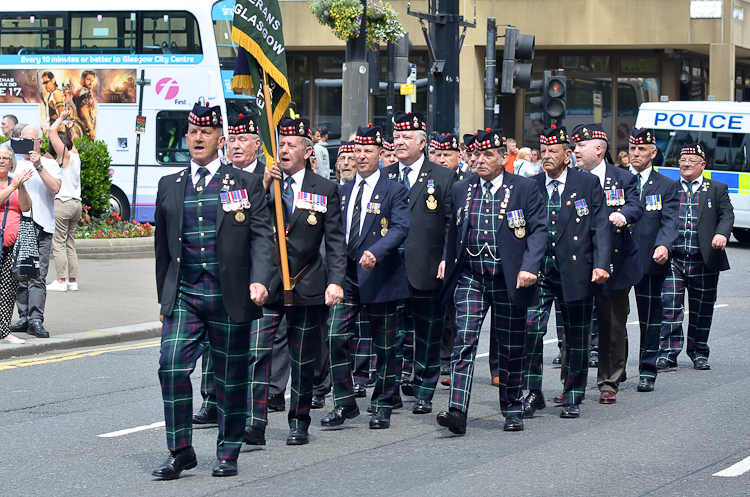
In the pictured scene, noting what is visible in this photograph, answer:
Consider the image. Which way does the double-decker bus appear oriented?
to the viewer's right

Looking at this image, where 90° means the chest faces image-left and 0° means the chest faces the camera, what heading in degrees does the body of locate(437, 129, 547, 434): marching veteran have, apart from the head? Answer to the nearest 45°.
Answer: approximately 45°

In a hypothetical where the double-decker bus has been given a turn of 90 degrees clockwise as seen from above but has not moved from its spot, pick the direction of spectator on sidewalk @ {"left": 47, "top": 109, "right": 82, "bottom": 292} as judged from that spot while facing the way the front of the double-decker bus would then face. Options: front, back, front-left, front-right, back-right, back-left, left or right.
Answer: front

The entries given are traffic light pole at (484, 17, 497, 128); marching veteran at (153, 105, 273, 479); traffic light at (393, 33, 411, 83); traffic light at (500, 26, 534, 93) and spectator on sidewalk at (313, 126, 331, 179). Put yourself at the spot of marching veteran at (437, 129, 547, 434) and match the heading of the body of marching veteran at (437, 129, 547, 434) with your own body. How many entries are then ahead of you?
1

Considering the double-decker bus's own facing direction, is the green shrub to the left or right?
on its right

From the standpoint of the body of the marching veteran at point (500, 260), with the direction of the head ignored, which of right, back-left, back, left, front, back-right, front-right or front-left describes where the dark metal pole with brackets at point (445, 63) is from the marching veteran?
back-right

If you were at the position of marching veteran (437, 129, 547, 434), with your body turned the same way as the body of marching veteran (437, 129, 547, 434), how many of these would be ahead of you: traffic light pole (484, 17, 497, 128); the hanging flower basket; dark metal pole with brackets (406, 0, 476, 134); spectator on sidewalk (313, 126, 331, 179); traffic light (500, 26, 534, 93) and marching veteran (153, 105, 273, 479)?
1
